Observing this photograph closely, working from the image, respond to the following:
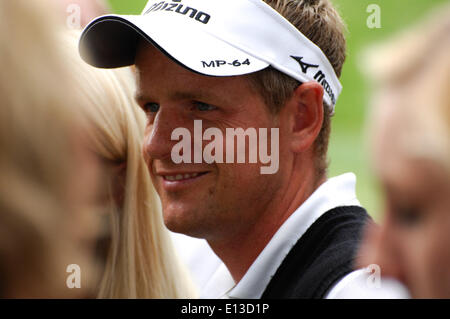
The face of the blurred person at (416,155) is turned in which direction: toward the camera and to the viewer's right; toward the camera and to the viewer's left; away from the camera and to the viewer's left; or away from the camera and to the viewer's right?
toward the camera and to the viewer's left
